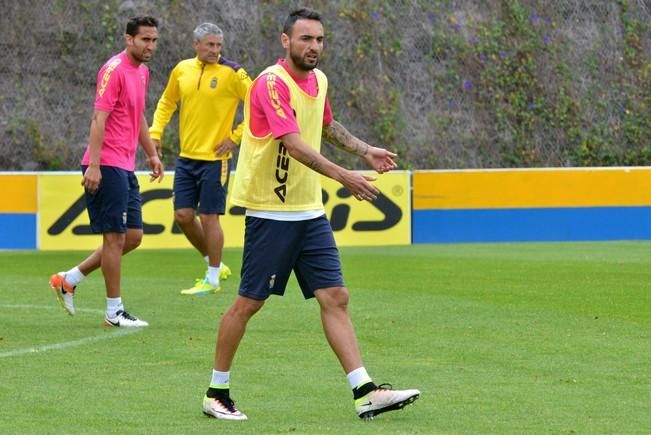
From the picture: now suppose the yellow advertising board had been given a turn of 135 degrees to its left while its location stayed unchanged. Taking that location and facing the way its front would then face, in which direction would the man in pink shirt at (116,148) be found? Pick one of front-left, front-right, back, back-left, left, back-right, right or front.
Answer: back-right

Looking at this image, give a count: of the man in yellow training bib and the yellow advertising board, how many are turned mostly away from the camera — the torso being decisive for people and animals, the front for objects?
0

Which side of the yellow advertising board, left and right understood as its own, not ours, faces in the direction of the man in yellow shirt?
front

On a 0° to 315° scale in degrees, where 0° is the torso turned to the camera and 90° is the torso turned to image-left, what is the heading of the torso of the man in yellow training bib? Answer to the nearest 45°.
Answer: approximately 315°

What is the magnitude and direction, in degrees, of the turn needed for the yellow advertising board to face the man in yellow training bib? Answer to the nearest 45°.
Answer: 0° — it already faces them

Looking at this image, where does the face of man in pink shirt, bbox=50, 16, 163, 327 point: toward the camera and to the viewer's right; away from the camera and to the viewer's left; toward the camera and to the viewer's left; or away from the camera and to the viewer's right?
toward the camera and to the viewer's right

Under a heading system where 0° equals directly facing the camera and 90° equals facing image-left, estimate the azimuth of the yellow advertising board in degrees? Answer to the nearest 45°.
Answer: approximately 0°

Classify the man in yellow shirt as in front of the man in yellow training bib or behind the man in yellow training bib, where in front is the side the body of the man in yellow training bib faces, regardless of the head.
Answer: behind

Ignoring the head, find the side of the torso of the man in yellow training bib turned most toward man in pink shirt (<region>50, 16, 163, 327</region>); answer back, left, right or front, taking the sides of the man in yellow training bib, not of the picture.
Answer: back
